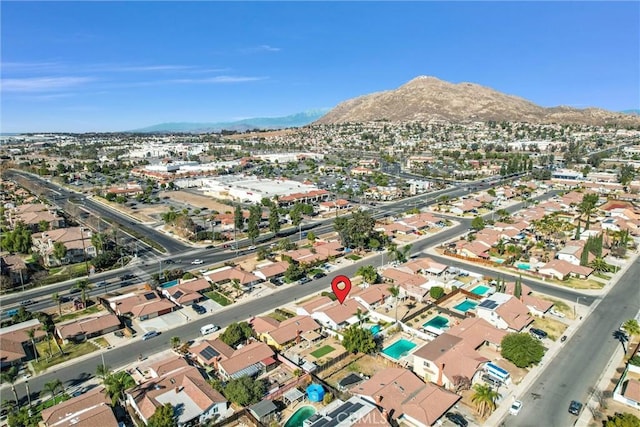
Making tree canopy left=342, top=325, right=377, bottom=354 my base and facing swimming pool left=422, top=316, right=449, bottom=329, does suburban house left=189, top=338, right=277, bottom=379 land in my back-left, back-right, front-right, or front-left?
back-left

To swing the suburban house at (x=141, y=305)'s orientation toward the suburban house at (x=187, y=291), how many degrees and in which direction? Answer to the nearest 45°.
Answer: approximately 45° to its left

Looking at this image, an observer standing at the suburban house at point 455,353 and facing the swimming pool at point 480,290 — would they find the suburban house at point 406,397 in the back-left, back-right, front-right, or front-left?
back-left
